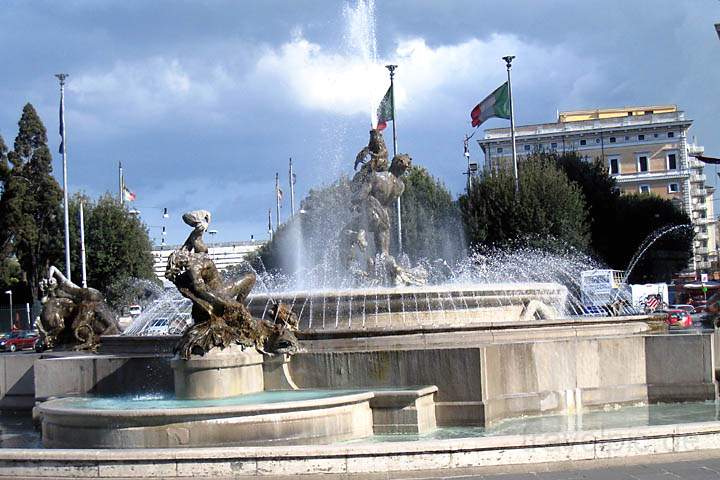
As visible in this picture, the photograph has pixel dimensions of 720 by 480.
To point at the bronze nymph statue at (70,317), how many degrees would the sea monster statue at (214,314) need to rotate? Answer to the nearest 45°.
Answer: approximately 135° to its left

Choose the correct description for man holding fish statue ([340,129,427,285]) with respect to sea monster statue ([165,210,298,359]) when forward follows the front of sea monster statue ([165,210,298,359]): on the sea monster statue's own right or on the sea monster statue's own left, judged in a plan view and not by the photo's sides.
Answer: on the sea monster statue's own left

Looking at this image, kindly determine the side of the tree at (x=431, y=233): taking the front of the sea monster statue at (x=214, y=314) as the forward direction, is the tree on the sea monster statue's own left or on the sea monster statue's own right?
on the sea monster statue's own left

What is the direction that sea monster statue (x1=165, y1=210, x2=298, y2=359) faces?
to the viewer's right

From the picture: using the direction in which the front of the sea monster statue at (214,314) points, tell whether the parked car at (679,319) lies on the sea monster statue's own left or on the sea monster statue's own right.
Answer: on the sea monster statue's own left

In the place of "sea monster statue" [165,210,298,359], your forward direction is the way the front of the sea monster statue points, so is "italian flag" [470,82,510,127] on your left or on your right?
on your left
